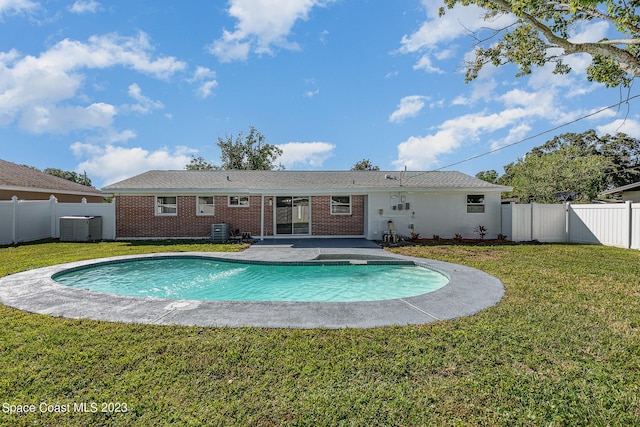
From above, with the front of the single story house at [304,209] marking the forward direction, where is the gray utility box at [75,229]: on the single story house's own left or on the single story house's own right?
on the single story house's own left

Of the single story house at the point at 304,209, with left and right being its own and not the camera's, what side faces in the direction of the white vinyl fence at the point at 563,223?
right

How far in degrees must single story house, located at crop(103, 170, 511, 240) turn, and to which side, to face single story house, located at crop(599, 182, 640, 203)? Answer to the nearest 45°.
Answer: approximately 90° to its right

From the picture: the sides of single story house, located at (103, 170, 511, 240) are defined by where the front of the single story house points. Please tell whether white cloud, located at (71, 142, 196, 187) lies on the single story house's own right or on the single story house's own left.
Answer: on the single story house's own left

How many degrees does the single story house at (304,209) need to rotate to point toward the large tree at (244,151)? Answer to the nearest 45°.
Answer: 0° — it already faces it

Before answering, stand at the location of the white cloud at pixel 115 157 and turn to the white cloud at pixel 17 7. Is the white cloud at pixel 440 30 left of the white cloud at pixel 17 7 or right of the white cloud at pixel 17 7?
left

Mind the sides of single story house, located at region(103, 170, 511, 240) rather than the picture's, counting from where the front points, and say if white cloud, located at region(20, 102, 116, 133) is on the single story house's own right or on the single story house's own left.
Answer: on the single story house's own left

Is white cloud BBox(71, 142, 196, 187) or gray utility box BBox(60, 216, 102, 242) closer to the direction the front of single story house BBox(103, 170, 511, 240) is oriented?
the white cloud

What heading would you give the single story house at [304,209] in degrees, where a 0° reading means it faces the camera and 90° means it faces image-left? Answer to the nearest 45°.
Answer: approximately 180°

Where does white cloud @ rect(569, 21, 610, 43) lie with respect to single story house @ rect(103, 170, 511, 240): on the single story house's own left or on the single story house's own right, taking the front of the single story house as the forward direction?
on the single story house's own right

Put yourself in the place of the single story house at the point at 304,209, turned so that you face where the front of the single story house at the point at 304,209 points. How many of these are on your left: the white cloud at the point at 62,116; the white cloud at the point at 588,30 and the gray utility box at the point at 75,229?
2
